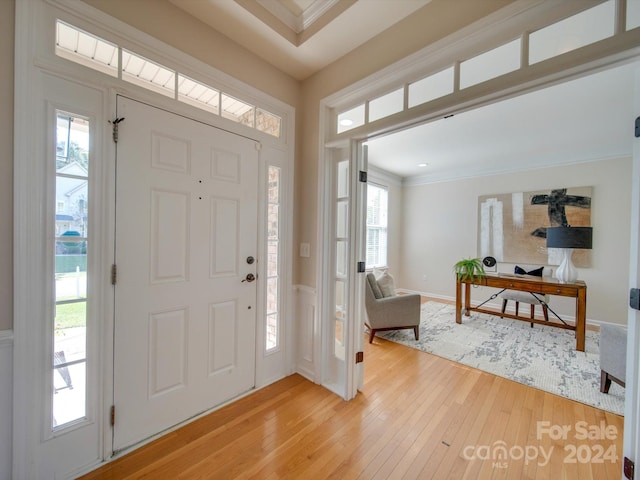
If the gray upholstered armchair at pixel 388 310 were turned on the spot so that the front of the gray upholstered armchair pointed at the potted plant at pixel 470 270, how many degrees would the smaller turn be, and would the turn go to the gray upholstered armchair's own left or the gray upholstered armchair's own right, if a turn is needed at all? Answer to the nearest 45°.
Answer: approximately 45° to the gray upholstered armchair's own left

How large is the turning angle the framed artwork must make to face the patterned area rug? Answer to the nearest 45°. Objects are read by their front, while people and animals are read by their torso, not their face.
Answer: approximately 45° to its left

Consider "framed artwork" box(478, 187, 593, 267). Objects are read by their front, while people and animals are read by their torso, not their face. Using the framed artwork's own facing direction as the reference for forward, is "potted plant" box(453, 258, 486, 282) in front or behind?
in front

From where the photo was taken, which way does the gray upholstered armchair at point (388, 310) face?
to the viewer's right

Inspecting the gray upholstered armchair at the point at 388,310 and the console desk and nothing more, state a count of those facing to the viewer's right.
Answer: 1

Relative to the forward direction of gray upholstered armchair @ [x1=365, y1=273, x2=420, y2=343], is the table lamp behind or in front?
in front

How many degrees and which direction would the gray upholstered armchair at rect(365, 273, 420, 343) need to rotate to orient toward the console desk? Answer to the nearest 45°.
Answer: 0° — it already faces it

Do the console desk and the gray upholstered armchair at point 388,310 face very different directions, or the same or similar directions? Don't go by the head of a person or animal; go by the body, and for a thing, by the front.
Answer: very different directions
